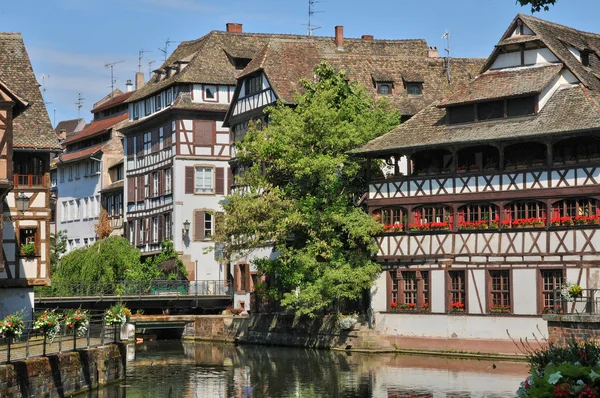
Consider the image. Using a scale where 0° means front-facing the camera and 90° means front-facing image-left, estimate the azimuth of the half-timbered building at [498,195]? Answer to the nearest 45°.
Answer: approximately 0°

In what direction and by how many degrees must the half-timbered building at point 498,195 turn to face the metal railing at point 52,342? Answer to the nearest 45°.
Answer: approximately 45° to its right

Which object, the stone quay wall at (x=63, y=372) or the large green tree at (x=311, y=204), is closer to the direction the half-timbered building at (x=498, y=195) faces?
the stone quay wall

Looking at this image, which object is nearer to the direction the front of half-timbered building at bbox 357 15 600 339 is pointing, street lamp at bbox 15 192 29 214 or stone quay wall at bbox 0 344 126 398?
the stone quay wall

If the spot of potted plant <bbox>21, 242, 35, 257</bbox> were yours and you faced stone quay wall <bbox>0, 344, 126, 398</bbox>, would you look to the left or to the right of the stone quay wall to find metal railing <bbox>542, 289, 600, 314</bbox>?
left

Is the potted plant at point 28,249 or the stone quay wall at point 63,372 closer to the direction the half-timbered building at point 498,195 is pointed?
the stone quay wall

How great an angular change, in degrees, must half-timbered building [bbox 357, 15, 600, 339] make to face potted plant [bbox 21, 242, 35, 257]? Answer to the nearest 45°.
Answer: approximately 90° to its right

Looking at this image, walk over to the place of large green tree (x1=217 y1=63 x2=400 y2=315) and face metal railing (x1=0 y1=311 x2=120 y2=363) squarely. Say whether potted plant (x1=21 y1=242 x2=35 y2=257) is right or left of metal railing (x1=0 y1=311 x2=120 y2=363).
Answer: right
